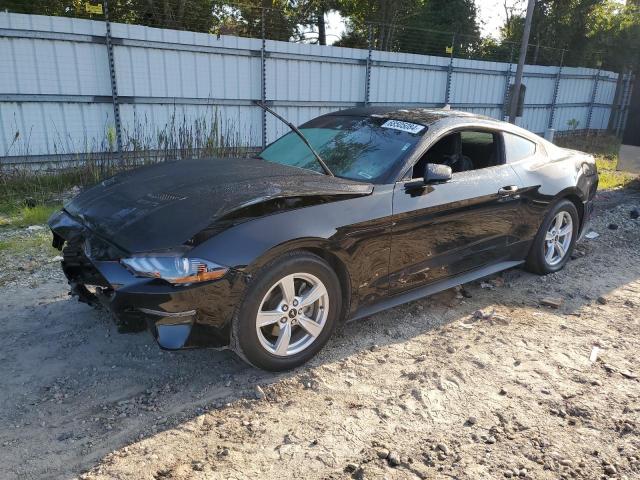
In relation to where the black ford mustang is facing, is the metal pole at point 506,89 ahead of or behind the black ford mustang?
behind

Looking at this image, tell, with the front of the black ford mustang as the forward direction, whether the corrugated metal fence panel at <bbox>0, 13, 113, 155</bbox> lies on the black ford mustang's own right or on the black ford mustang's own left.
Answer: on the black ford mustang's own right

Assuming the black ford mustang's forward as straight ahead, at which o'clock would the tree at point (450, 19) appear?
The tree is roughly at 5 o'clock from the black ford mustang.

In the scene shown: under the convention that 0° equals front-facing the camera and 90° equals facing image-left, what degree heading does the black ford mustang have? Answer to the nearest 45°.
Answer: approximately 45°

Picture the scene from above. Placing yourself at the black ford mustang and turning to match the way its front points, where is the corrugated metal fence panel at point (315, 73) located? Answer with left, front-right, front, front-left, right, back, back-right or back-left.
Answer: back-right

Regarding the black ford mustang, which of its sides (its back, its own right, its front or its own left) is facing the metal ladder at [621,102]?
back

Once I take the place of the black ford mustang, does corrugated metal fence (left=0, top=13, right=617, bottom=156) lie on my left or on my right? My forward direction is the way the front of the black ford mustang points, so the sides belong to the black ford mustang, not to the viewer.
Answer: on my right

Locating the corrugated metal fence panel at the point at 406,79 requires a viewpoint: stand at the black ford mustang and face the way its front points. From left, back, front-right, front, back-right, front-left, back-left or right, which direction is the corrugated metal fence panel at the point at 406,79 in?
back-right

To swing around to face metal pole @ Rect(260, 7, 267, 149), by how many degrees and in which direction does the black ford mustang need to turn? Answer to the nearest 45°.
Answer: approximately 135° to its right
